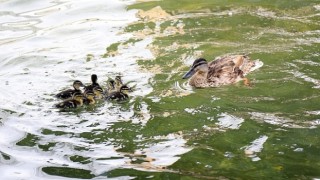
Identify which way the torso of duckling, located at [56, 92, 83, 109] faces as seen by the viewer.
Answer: to the viewer's right
